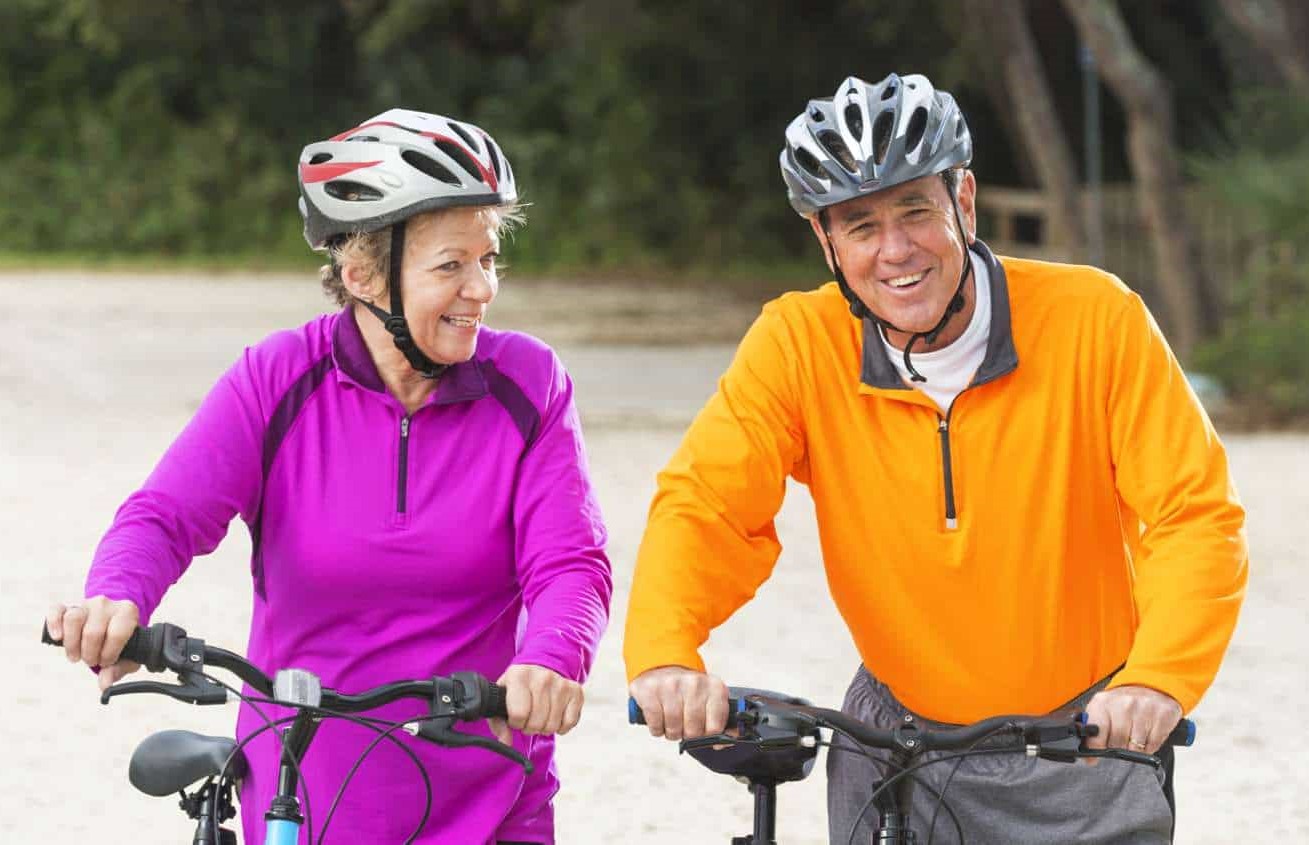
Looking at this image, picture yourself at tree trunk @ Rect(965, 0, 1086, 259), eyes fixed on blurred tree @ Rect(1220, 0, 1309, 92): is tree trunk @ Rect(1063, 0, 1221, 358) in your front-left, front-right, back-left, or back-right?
front-right

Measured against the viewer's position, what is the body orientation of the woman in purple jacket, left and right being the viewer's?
facing the viewer

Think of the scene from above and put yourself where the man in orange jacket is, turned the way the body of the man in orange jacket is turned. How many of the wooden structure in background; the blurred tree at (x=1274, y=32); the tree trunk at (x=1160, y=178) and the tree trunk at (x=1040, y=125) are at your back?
4

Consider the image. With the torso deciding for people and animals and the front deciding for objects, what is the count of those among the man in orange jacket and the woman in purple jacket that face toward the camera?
2

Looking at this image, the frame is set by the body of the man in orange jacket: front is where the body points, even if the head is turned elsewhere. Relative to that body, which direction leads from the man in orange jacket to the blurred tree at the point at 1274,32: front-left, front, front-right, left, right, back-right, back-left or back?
back

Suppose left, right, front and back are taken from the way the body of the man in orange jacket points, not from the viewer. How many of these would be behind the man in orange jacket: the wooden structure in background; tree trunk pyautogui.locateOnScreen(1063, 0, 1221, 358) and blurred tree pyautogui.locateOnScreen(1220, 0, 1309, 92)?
3

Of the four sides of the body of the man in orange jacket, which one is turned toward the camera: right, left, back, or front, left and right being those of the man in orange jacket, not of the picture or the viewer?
front

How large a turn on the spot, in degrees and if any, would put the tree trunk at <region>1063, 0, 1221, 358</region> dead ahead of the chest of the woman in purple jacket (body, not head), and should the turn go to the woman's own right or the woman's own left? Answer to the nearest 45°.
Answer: approximately 135° to the woman's own left

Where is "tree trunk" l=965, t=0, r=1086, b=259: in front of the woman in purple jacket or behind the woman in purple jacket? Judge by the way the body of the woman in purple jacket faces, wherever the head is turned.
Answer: behind

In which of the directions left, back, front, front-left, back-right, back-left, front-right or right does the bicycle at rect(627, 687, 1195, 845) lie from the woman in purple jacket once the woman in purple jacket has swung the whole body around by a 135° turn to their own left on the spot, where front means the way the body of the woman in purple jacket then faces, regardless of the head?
right

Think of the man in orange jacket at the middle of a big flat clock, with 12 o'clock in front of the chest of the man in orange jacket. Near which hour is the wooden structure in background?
The wooden structure in background is roughly at 6 o'clock from the man in orange jacket.
